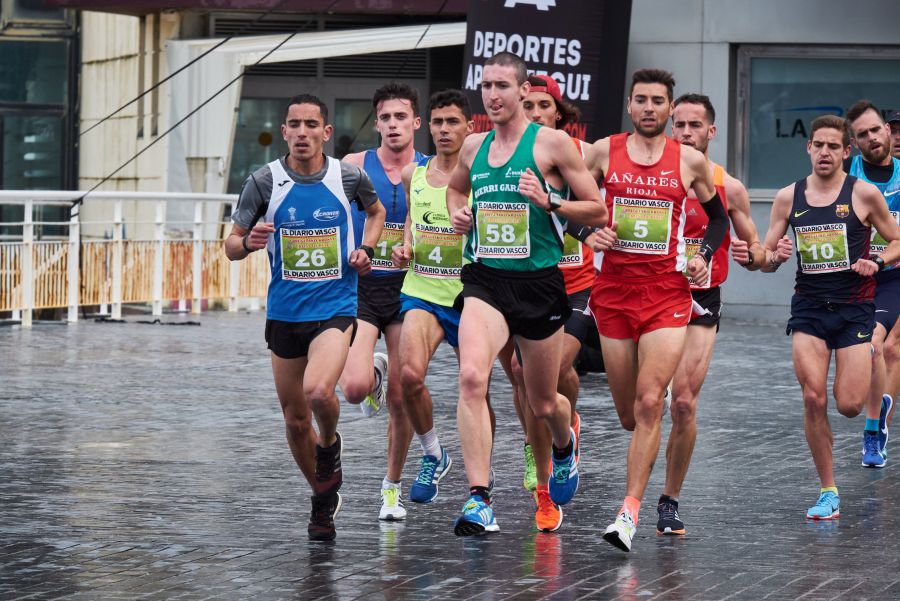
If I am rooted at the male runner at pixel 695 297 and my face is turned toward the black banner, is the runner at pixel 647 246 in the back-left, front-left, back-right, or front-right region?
back-left

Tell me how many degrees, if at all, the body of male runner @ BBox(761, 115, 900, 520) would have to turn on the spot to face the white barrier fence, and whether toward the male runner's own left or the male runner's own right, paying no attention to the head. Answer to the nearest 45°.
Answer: approximately 135° to the male runner's own right

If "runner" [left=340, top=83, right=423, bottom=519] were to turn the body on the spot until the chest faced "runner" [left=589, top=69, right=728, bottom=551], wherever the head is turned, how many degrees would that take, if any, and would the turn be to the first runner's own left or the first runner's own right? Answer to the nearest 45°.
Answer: approximately 45° to the first runner's own left

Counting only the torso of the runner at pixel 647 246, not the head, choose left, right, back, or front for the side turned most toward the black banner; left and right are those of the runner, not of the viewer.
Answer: back

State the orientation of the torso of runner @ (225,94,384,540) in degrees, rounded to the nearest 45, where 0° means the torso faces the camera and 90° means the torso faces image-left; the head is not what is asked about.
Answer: approximately 0°

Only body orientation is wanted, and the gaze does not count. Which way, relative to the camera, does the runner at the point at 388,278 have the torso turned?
toward the camera

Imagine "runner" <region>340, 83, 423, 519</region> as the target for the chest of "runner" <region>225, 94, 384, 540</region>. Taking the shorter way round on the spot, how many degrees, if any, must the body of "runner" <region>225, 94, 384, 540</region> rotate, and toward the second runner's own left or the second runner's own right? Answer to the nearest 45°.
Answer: approximately 135° to the second runner's own left

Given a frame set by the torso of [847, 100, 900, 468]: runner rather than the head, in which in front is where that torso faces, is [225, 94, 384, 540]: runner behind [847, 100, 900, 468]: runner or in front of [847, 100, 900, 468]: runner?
in front

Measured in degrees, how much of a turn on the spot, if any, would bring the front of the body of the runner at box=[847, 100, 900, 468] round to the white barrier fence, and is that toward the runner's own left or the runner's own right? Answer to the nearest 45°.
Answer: approximately 135° to the runner's own right

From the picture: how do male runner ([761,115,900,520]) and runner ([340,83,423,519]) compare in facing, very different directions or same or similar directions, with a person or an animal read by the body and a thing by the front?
same or similar directions

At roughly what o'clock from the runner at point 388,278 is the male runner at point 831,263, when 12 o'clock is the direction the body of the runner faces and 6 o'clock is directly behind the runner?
The male runner is roughly at 9 o'clock from the runner.

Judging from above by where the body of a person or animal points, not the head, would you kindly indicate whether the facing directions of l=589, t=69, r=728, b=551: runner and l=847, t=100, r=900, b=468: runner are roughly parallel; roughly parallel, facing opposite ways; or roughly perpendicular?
roughly parallel

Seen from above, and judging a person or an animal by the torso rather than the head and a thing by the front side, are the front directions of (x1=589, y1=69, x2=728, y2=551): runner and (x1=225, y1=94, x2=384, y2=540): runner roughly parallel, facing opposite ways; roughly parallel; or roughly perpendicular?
roughly parallel

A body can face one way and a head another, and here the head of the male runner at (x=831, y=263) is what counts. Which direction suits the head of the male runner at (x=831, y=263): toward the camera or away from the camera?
toward the camera

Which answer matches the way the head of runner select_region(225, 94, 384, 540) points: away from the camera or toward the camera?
toward the camera
